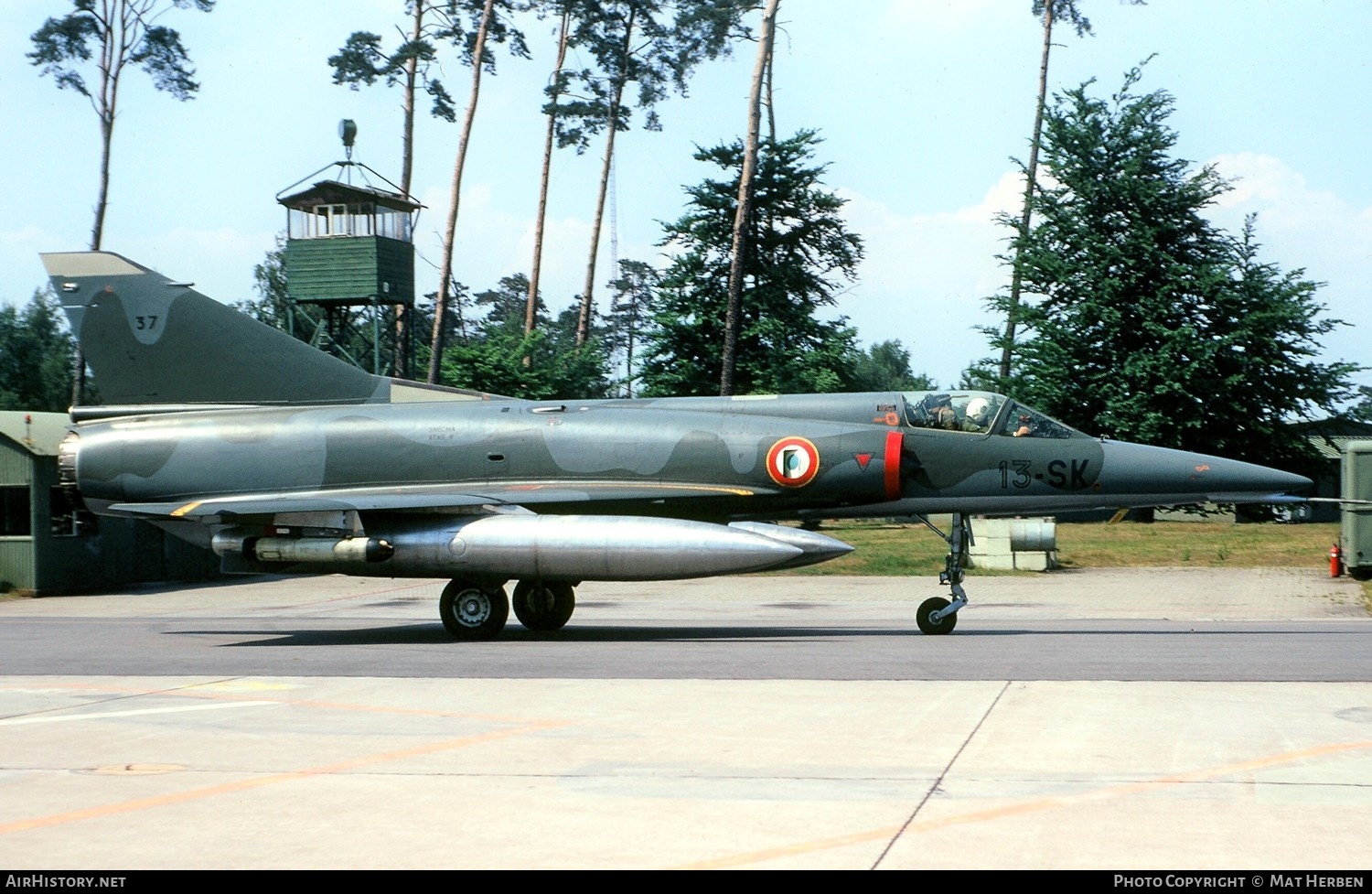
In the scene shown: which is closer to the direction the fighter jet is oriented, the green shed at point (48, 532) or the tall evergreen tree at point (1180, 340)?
the tall evergreen tree

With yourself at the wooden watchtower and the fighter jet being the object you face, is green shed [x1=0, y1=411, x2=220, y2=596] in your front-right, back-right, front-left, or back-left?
front-right

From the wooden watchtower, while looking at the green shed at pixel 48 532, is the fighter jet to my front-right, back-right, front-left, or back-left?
front-left

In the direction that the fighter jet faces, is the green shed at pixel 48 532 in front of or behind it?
behind

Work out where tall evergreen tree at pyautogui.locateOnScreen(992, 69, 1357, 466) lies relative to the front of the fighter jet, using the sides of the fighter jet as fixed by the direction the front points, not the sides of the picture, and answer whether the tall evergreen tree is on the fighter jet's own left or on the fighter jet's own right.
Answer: on the fighter jet's own left

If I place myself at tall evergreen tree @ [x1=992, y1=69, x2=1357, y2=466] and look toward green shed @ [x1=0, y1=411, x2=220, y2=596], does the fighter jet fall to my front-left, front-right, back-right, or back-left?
front-left

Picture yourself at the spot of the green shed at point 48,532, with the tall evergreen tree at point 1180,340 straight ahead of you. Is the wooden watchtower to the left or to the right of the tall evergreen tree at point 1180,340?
left

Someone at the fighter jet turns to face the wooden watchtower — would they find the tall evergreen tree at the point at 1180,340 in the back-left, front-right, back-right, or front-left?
front-right

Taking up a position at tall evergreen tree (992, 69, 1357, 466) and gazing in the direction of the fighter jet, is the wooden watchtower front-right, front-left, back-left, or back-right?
front-right

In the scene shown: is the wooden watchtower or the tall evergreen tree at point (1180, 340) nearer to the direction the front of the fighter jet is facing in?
the tall evergreen tree

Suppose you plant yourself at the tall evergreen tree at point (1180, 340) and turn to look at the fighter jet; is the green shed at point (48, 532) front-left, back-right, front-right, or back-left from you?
front-right

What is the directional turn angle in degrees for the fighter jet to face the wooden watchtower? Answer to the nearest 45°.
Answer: approximately 90° to its left

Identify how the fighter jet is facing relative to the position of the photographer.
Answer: facing to the right of the viewer
